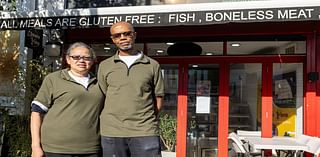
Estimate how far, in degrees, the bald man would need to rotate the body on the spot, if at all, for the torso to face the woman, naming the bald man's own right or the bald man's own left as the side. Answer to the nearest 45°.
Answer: approximately 90° to the bald man's own right

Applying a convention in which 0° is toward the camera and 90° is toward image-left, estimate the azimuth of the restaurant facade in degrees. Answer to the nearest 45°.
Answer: approximately 0°

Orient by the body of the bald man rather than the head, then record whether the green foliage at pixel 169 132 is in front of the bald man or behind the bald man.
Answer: behind

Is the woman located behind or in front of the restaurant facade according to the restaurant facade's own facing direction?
in front

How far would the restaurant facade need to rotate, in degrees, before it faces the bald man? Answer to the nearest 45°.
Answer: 0° — it already faces them

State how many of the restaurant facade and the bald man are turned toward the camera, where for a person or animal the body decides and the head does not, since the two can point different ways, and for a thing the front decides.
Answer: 2

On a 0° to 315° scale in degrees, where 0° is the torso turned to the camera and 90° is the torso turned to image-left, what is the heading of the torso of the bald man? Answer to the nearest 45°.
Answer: approximately 0°
